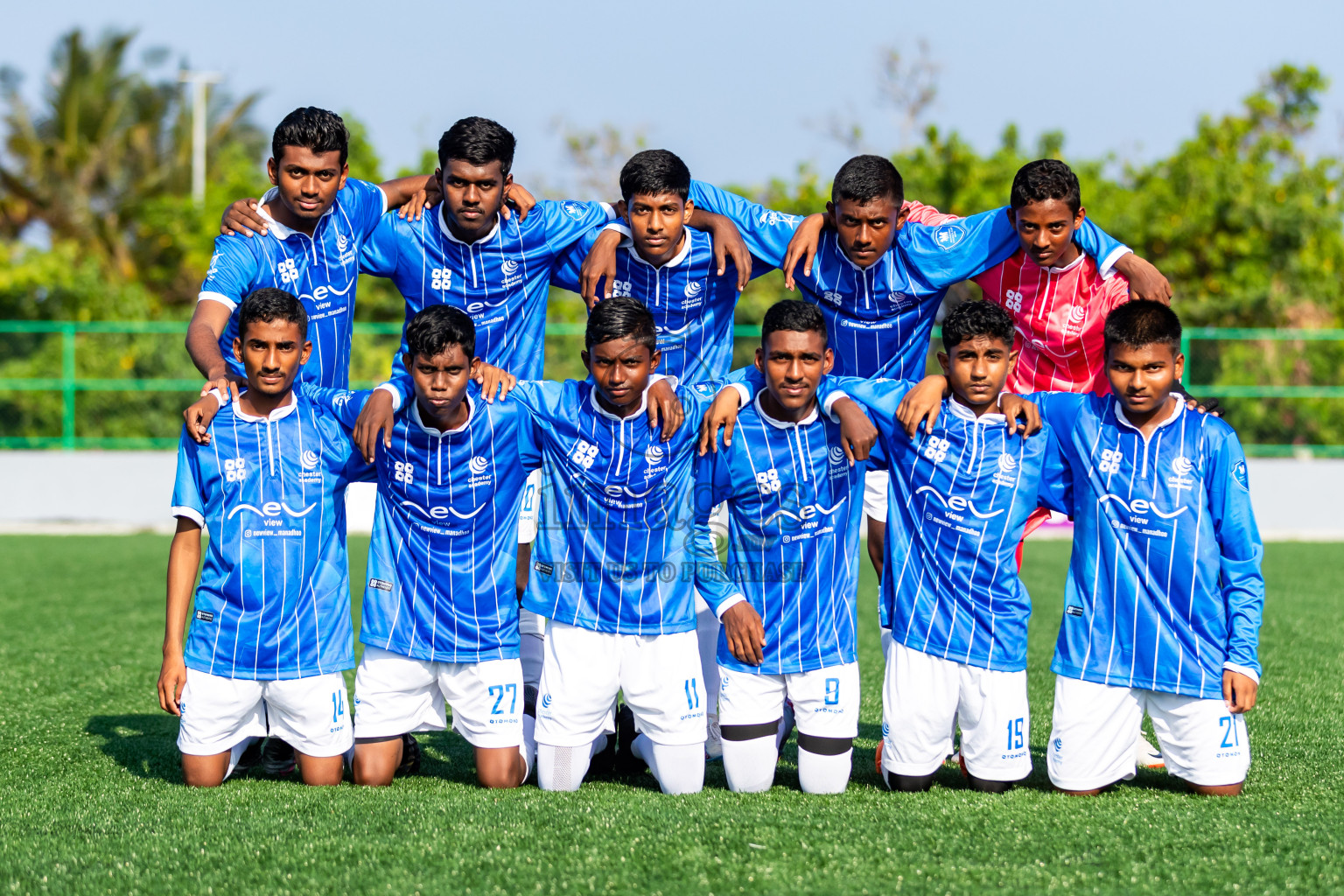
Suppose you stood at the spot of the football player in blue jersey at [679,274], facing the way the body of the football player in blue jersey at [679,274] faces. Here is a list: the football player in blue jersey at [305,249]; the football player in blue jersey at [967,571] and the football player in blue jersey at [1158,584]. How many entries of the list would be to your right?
1

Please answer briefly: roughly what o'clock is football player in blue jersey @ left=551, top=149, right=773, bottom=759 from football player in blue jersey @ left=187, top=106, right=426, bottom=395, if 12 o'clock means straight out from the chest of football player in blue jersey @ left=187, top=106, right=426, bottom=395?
football player in blue jersey @ left=551, top=149, right=773, bottom=759 is roughly at 9 o'clock from football player in blue jersey @ left=187, top=106, right=426, bottom=395.

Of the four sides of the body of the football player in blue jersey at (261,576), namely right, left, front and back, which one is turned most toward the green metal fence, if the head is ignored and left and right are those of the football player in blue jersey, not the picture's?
back

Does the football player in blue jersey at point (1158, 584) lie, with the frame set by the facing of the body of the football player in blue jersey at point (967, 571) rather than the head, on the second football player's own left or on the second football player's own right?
on the second football player's own left

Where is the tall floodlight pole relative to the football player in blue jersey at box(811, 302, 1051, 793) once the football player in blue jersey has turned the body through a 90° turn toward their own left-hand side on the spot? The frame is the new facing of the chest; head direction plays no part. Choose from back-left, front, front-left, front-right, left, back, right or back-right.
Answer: back-left

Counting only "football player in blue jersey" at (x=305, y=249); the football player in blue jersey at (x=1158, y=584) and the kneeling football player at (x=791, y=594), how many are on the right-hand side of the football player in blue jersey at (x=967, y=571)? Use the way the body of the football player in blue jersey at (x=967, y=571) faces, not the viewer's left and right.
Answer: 2

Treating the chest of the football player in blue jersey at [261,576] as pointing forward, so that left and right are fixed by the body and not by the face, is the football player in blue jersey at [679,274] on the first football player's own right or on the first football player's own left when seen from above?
on the first football player's own left

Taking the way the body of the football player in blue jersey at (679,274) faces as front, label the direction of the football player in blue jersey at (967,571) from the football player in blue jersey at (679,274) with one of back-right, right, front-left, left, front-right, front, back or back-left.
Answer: front-left

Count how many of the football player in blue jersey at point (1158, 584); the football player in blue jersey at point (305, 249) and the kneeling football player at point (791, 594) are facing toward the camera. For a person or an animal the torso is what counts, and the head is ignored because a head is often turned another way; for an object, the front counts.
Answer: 3

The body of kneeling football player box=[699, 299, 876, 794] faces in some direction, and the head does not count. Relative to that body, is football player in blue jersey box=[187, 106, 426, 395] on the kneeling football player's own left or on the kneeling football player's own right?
on the kneeling football player's own right

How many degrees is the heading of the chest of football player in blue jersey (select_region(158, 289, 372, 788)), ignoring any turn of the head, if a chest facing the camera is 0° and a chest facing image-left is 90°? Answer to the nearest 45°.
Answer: approximately 0°

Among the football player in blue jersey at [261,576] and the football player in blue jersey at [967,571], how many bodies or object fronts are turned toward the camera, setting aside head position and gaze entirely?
2
